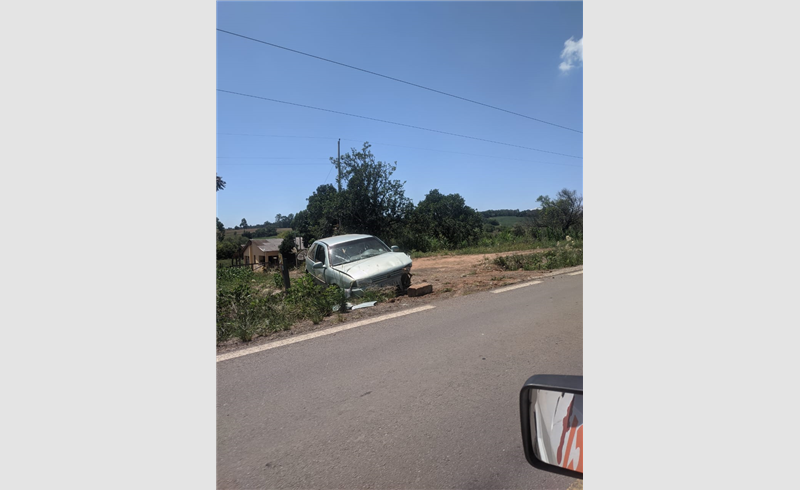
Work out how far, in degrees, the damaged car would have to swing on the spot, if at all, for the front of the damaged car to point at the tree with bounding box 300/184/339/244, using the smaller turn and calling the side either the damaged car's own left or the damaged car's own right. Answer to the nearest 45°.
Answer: approximately 135° to the damaged car's own left

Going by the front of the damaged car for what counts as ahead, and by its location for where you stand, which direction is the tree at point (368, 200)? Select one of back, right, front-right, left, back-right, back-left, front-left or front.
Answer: back-left

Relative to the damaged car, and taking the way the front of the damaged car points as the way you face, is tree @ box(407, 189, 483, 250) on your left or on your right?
on your left

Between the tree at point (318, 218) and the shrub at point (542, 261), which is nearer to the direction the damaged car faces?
the shrub

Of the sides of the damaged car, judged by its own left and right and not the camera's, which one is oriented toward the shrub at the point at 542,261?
left

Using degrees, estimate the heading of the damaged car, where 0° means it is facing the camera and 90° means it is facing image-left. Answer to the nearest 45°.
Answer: approximately 315°

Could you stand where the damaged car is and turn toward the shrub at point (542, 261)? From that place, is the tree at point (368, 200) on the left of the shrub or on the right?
left

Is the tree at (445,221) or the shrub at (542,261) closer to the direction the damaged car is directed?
the shrub

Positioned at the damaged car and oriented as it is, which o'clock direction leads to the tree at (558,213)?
The tree is roughly at 9 o'clock from the damaged car.

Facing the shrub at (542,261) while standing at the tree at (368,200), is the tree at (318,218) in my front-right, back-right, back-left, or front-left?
back-right
